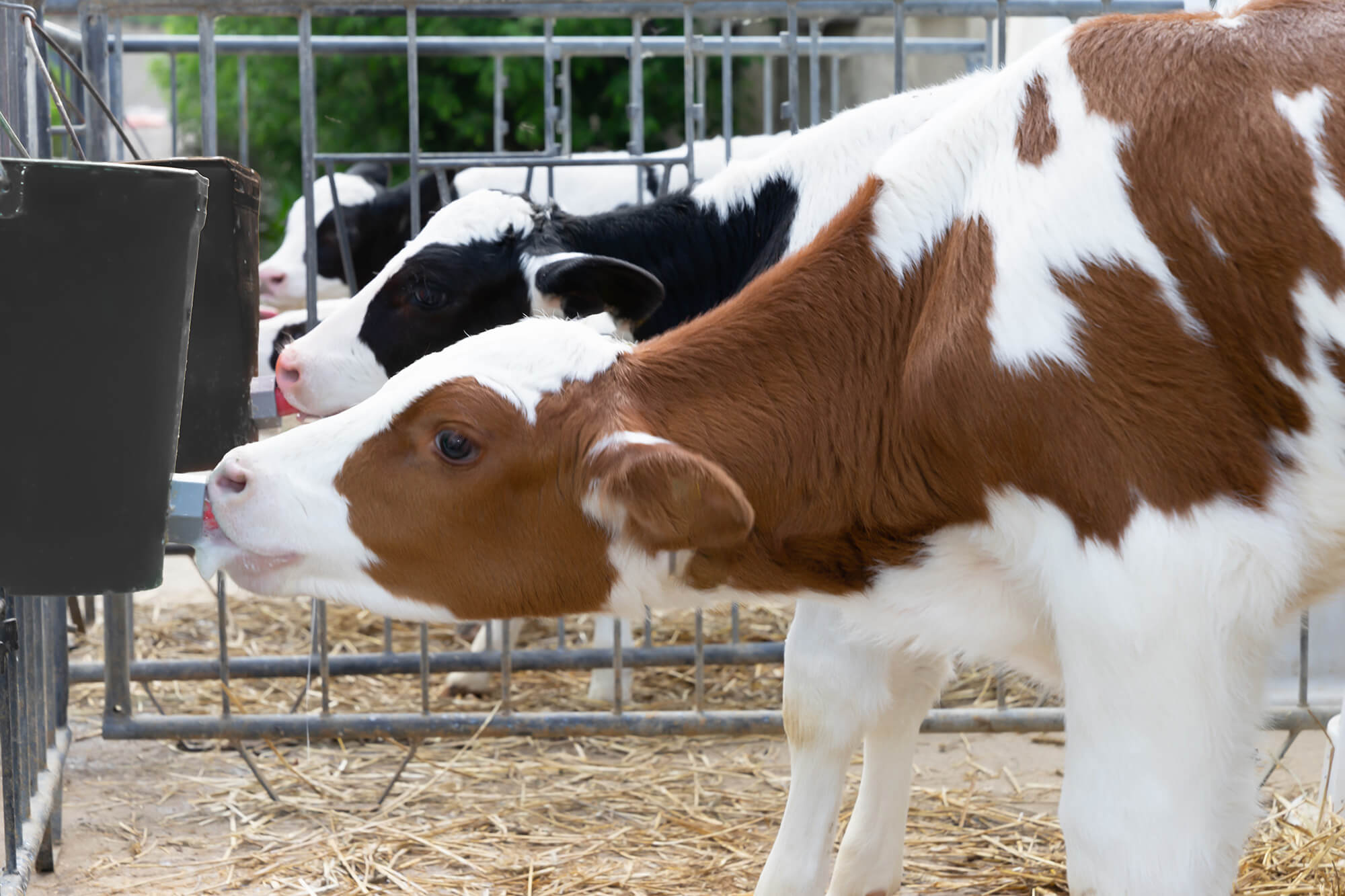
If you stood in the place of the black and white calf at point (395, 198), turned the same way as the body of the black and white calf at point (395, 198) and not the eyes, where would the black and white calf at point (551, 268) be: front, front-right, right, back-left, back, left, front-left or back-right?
left

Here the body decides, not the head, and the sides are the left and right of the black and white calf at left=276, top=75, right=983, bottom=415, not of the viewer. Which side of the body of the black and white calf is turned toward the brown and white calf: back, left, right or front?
left

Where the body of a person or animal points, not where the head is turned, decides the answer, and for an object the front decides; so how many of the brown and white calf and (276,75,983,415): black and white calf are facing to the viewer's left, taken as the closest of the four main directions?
2

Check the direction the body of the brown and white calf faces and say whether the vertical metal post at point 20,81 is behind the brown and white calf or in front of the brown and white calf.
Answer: in front

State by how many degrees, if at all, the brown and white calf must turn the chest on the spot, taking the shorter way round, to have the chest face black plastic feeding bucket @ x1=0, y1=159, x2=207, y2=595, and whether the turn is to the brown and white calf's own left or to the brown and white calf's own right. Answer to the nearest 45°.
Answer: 0° — it already faces it

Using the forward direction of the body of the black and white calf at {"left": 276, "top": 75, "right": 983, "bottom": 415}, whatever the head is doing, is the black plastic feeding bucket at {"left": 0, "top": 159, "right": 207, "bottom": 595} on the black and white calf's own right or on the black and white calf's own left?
on the black and white calf's own left

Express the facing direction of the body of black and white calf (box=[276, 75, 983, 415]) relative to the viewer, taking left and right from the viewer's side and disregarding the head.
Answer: facing to the left of the viewer

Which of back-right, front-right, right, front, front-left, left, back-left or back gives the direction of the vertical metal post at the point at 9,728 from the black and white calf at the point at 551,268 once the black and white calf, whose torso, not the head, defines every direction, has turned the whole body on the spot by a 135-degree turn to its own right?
back

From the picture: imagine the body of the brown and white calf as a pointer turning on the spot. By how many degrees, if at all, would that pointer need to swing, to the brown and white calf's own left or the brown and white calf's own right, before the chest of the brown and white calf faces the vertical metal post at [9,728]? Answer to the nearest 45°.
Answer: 0° — it already faces it

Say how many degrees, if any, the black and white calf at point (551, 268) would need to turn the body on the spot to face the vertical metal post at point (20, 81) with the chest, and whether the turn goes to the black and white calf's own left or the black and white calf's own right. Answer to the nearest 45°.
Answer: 0° — it already faces it

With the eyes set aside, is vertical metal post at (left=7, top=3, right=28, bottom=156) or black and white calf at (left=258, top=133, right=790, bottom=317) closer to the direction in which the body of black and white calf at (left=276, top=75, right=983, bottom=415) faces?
the vertical metal post

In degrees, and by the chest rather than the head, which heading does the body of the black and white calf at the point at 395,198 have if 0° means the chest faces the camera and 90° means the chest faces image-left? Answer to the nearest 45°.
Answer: approximately 90°

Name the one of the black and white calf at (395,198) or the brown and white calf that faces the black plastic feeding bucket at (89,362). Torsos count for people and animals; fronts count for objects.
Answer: the brown and white calf

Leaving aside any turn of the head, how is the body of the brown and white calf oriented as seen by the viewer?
to the viewer's left

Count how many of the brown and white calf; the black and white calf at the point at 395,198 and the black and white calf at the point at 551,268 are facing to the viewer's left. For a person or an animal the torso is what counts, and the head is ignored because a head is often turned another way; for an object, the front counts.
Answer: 3
